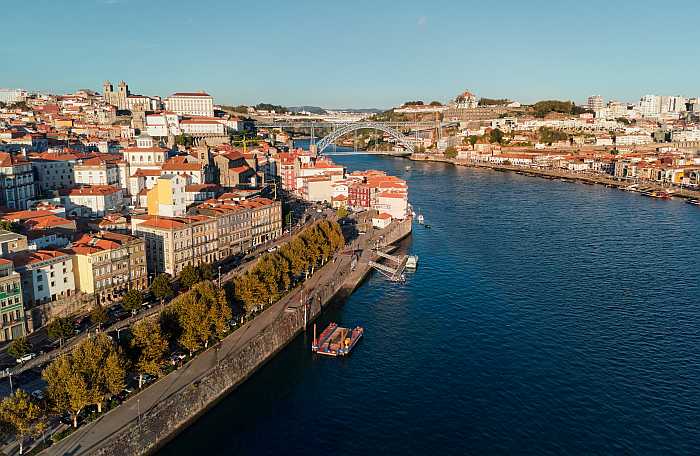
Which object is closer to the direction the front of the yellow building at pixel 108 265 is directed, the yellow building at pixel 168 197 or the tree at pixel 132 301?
the tree

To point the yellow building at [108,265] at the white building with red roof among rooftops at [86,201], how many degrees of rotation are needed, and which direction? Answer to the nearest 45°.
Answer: approximately 135° to its left

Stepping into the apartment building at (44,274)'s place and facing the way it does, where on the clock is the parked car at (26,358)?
The parked car is roughly at 2 o'clock from the apartment building.

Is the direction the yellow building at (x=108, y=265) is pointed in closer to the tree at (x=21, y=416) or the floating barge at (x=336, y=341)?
the floating barge

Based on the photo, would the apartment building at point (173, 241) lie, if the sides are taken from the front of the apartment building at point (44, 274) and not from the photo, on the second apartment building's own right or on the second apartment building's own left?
on the second apartment building's own left

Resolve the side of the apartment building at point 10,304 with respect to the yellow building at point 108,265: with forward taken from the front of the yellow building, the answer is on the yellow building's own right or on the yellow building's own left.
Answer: on the yellow building's own right

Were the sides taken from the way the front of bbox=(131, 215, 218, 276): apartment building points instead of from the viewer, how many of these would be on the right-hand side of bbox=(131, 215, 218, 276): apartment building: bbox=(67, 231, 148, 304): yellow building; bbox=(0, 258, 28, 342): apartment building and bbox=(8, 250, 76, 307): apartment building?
3

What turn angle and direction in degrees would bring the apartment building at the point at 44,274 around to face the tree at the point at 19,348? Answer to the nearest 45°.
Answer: approximately 45° to its right

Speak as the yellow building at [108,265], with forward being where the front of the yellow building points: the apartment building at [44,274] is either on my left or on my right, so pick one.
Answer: on my right

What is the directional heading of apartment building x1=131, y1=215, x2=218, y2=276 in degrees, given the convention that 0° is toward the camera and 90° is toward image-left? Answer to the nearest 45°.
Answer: approximately 315°

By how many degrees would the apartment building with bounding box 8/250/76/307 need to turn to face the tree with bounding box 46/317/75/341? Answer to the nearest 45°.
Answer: approximately 45° to its right

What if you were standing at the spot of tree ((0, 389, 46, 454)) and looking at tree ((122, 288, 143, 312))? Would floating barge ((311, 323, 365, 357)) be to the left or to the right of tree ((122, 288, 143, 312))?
right

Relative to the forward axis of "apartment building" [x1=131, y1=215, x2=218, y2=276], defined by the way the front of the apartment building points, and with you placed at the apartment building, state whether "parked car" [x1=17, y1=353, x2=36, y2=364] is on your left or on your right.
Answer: on your right
